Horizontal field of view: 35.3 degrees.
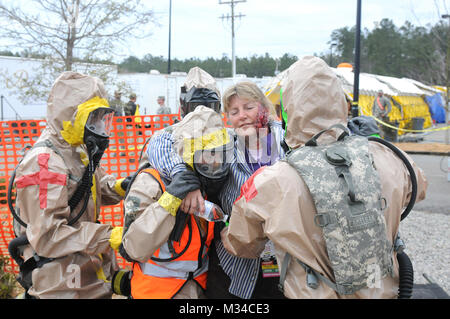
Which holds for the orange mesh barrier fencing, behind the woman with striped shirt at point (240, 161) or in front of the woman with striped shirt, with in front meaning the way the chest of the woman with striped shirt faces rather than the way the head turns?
behind

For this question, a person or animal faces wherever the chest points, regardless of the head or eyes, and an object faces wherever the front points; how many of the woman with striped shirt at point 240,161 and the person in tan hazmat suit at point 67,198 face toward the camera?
1

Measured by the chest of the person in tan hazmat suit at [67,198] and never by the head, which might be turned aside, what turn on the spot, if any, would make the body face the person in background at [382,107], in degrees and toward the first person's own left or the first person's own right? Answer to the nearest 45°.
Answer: approximately 45° to the first person's own left

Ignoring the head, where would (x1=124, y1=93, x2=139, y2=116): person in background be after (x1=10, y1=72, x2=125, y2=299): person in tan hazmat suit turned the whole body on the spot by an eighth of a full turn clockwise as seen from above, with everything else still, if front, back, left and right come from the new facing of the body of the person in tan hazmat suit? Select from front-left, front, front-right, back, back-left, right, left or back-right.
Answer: back-left

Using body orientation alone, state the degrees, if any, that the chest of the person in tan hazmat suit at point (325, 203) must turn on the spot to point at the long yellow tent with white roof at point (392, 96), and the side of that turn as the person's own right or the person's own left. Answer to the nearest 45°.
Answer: approximately 45° to the person's own right

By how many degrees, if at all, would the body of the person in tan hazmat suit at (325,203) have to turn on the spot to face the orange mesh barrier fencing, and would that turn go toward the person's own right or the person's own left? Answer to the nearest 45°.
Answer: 0° — they already face it

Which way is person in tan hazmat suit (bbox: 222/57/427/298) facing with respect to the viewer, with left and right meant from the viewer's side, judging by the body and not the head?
facing away from the viewer and to the left of the viewer

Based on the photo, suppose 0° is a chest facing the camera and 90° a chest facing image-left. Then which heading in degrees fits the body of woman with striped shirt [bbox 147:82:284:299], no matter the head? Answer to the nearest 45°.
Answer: approximately 0°

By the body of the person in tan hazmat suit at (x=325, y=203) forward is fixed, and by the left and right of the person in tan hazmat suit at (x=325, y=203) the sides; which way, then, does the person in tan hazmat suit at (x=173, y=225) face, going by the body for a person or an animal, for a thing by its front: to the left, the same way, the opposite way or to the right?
the opposite way

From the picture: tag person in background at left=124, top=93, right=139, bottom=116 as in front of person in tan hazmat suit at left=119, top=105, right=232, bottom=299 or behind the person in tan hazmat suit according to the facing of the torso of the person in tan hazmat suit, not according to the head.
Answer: behind

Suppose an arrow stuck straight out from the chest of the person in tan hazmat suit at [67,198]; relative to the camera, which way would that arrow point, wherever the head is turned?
to the viewer's right

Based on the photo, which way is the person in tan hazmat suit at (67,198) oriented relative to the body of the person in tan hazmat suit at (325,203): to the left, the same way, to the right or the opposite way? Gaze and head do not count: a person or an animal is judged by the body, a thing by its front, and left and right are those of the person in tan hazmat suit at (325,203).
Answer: to the right
